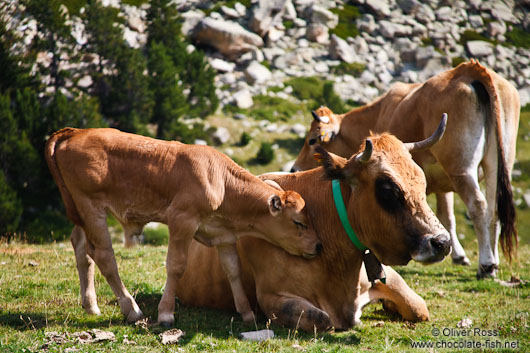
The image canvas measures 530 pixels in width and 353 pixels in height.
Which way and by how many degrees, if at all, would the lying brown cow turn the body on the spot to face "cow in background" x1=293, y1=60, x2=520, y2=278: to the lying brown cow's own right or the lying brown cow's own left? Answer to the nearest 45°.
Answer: approximately 90° to the lying brown cow's own left

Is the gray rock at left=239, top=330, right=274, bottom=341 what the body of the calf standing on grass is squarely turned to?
no

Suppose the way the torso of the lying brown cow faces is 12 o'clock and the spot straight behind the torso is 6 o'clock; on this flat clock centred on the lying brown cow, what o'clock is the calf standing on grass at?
The calf standing on grass is roughly at 5 o'clock from the lying brown cow.

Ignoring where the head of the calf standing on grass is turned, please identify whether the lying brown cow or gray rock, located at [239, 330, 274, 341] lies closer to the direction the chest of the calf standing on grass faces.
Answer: the lying brown cow

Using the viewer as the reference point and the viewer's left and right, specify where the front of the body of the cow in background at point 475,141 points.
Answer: facing away from the viewer and to the left of the viewer

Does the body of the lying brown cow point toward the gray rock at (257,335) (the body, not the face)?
no

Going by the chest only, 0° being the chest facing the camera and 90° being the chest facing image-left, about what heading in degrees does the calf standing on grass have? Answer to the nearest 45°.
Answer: approximately 270°

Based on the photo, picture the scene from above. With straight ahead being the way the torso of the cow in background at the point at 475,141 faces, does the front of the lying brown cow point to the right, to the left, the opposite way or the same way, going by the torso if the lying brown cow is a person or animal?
the opposite way

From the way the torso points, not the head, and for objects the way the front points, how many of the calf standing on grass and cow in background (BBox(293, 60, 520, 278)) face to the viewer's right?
1

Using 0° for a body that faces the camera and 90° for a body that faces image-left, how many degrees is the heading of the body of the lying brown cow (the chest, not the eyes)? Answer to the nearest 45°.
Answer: approximately 315°

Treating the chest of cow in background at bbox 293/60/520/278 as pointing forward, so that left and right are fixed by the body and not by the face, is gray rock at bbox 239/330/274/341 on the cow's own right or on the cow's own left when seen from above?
on the cow's own left

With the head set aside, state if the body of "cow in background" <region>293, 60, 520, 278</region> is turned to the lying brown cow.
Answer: no

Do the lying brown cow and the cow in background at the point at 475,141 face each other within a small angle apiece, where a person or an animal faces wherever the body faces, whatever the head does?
no
